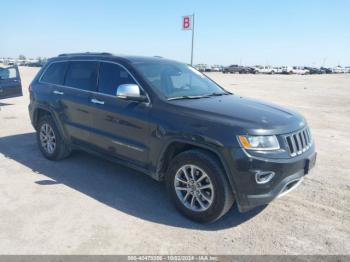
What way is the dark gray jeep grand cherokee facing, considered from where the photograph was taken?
facing the viewer and to the right of the viewer

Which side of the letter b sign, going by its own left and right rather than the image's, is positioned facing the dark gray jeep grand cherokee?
front

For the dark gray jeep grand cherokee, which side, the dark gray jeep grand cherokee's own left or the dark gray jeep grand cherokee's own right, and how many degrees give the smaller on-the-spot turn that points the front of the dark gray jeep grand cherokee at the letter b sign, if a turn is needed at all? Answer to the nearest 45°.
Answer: approximately 135° to the dark gray jeep grand cherokee's own left

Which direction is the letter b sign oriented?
toward the camera

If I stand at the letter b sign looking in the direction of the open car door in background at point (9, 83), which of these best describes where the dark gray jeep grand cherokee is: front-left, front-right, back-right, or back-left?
front-left

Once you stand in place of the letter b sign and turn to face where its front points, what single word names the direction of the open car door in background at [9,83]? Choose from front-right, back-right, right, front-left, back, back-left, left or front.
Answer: front-right

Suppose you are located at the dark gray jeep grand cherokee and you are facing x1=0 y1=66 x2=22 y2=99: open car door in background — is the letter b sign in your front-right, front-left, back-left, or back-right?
front-right

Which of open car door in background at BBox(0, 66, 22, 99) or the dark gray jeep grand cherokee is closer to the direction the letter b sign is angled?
the dark gray jeep grand cherokee

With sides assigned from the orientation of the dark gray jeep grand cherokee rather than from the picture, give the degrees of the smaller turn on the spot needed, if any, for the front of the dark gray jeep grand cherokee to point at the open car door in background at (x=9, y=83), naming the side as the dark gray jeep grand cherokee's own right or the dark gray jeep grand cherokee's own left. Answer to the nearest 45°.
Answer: approximately 180°

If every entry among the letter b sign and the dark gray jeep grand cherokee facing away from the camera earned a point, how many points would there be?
0
